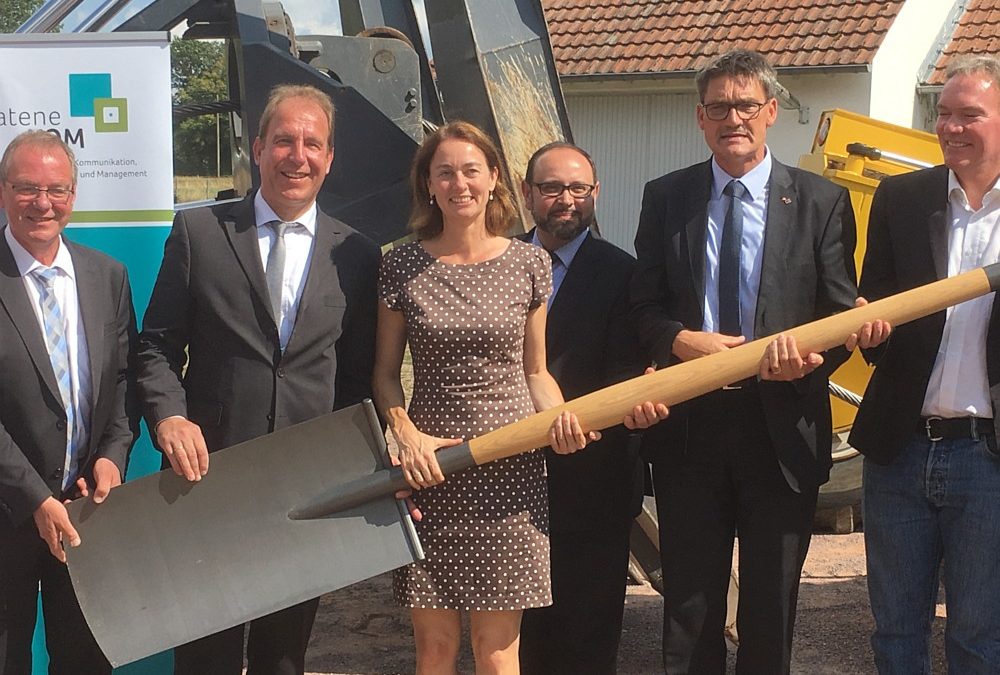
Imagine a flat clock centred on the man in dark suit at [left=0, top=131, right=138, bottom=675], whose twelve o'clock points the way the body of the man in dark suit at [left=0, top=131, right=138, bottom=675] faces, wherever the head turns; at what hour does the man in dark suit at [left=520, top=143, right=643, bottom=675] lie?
the man in dark suit at [left=520, top=143, right=643, bottom=675] is roughly at 9 o'clock from the man in dark suit at [left=0, top=131, right=138, bottom=675].

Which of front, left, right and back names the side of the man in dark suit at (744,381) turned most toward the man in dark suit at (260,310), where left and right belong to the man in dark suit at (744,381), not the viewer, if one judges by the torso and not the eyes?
right

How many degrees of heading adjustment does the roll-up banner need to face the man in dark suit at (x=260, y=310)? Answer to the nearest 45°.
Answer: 0° — it already faces them

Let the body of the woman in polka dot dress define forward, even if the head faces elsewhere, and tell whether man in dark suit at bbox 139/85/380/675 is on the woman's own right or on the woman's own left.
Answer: on the woman's own right

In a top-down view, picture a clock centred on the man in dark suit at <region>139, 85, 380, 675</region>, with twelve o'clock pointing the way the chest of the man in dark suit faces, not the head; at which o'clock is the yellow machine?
The yellow machine is roughly at 8 o'clock from the man in dark suit.

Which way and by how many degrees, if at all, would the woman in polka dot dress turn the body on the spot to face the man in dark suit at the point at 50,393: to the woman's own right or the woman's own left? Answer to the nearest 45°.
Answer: approximately 90° to the woman's own right

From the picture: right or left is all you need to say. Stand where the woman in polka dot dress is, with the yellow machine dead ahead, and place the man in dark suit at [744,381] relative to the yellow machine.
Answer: right

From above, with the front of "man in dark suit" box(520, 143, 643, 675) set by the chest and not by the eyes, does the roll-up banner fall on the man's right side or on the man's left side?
on the man's right side

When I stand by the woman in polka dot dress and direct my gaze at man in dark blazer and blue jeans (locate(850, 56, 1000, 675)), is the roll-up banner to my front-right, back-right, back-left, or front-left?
back-left
